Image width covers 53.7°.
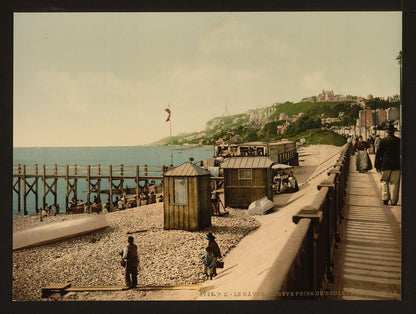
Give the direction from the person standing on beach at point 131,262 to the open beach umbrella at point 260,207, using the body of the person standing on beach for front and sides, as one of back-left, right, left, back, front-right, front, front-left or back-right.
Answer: right

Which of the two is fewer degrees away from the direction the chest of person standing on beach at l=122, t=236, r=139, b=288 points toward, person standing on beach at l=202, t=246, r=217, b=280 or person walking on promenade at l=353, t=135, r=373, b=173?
the person walking on promenade

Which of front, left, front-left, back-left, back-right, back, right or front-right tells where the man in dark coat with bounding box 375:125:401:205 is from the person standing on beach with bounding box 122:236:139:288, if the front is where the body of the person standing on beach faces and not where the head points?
right

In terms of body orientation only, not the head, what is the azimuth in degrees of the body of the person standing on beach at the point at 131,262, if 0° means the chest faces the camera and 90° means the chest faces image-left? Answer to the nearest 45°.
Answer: approximately 180°
